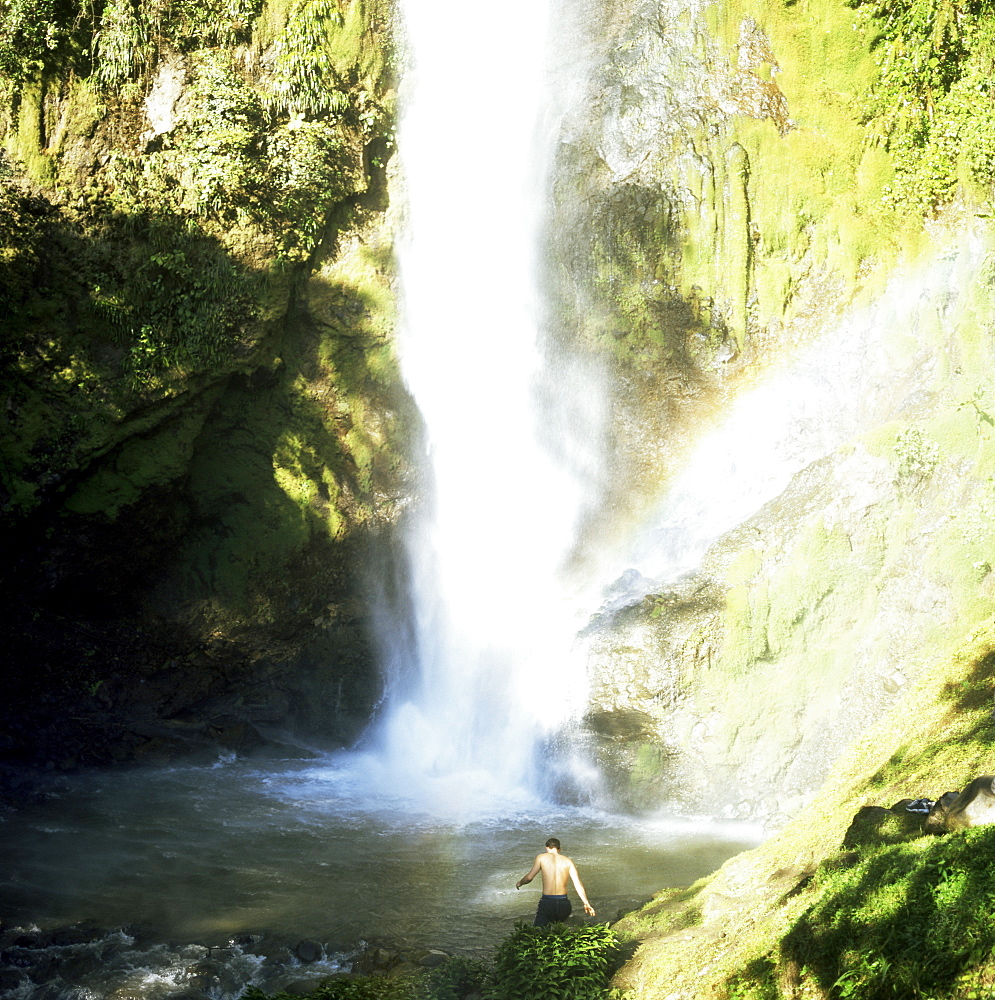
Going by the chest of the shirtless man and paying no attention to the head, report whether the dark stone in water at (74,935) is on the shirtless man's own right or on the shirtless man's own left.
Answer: on the shirtless man's own left

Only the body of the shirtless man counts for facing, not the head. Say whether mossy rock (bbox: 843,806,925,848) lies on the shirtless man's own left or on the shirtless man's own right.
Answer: on the shirtless man's own right

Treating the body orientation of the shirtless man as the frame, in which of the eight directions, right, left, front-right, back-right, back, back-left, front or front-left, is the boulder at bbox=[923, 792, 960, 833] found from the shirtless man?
back-right

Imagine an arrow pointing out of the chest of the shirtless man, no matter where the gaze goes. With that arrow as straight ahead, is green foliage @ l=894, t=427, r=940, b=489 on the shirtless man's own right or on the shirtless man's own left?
on the shirtless man's own right

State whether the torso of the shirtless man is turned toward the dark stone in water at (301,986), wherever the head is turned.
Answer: no

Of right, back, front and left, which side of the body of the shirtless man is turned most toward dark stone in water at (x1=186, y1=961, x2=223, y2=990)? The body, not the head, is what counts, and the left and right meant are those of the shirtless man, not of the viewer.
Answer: left

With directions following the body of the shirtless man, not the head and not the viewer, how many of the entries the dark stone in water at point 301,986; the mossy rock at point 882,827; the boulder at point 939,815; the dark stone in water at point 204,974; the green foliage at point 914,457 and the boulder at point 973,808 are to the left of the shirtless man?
2

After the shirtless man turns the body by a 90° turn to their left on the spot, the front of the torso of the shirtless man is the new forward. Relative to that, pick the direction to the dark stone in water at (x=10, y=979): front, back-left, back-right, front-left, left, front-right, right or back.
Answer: front

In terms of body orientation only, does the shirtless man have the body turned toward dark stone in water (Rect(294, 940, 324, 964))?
no

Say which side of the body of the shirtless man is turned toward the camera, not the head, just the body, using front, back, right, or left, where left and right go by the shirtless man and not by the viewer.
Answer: back

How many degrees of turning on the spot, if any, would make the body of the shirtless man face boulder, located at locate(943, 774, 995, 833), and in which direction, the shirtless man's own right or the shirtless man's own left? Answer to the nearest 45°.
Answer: approximately 135° to the shirtless man's own right
